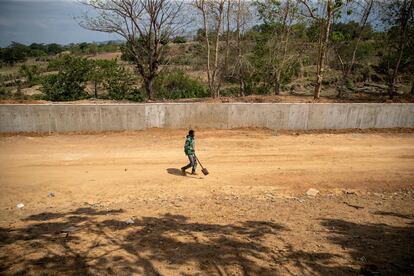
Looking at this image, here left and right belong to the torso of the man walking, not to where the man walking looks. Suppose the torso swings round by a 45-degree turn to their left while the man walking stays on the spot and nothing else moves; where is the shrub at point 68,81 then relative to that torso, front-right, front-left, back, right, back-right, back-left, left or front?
left

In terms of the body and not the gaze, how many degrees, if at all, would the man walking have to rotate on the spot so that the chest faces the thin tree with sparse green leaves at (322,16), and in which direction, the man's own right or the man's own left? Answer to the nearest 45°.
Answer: approximately 45° to the man's own left

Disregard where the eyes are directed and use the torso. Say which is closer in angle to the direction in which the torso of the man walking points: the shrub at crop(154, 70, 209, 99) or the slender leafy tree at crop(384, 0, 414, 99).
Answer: the slender leafy tree

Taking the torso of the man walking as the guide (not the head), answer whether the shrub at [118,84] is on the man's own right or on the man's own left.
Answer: on the man's own left

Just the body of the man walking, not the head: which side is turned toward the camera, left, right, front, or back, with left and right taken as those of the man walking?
right

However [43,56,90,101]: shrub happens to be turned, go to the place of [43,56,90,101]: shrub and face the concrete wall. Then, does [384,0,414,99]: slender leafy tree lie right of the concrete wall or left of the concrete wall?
left
